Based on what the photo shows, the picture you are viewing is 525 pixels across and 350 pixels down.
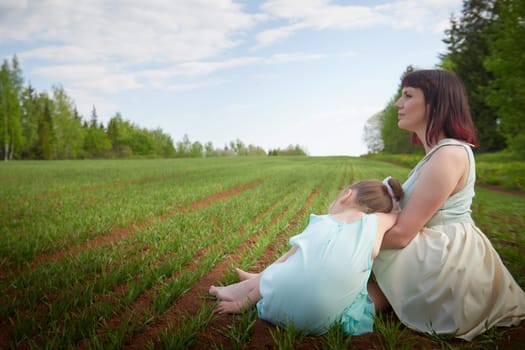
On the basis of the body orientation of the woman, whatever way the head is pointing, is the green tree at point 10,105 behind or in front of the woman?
in front

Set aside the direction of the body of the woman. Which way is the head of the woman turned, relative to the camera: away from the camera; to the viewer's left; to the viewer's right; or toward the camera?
to the viewer's left

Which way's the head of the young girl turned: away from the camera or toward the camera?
away from the camera

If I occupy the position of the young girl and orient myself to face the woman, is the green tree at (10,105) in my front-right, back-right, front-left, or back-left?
back-left

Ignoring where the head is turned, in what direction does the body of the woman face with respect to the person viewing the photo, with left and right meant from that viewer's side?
facing to the left of the viewer

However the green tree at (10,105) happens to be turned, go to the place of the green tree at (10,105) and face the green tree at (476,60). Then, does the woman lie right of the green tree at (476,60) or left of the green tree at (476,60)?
right
